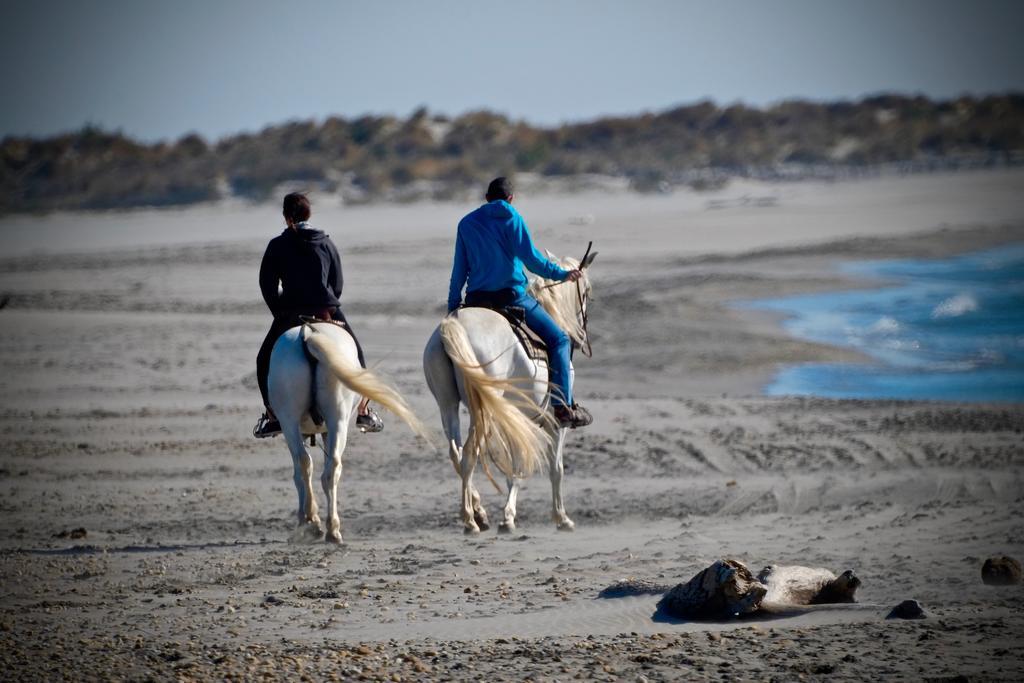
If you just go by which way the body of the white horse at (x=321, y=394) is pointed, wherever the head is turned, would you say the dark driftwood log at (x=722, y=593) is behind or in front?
behind

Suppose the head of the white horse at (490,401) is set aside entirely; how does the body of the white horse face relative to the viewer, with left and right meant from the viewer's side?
facing away from the viewer and to the right of the viewer

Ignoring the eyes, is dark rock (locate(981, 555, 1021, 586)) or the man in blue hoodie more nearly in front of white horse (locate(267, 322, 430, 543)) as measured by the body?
the man in blue hoodie

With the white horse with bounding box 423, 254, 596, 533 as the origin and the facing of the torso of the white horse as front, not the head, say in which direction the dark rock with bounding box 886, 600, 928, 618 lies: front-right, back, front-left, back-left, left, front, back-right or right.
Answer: right

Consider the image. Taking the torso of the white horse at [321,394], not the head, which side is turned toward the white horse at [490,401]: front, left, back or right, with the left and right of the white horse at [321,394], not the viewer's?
right

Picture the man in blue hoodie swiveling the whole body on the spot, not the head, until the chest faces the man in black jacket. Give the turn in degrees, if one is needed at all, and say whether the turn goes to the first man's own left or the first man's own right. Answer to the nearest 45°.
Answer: approximately 135° to the first man's own left

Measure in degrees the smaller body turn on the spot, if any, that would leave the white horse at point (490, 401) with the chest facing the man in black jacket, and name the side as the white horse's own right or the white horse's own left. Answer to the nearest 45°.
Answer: approximately 135° to the white horse's own left

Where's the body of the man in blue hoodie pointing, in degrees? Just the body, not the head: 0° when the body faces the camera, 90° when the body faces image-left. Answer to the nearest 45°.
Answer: approximately 225°

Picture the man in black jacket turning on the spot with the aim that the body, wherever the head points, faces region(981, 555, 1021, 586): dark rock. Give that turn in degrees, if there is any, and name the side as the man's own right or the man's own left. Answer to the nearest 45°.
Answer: approximately 135° to the man's own right

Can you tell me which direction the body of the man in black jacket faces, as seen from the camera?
away from the camera

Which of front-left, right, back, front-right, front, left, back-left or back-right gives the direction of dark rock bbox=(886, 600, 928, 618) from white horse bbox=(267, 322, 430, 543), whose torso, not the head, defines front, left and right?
back-right

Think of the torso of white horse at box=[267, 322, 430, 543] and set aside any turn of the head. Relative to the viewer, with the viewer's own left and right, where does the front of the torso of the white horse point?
facing away from the viewer
